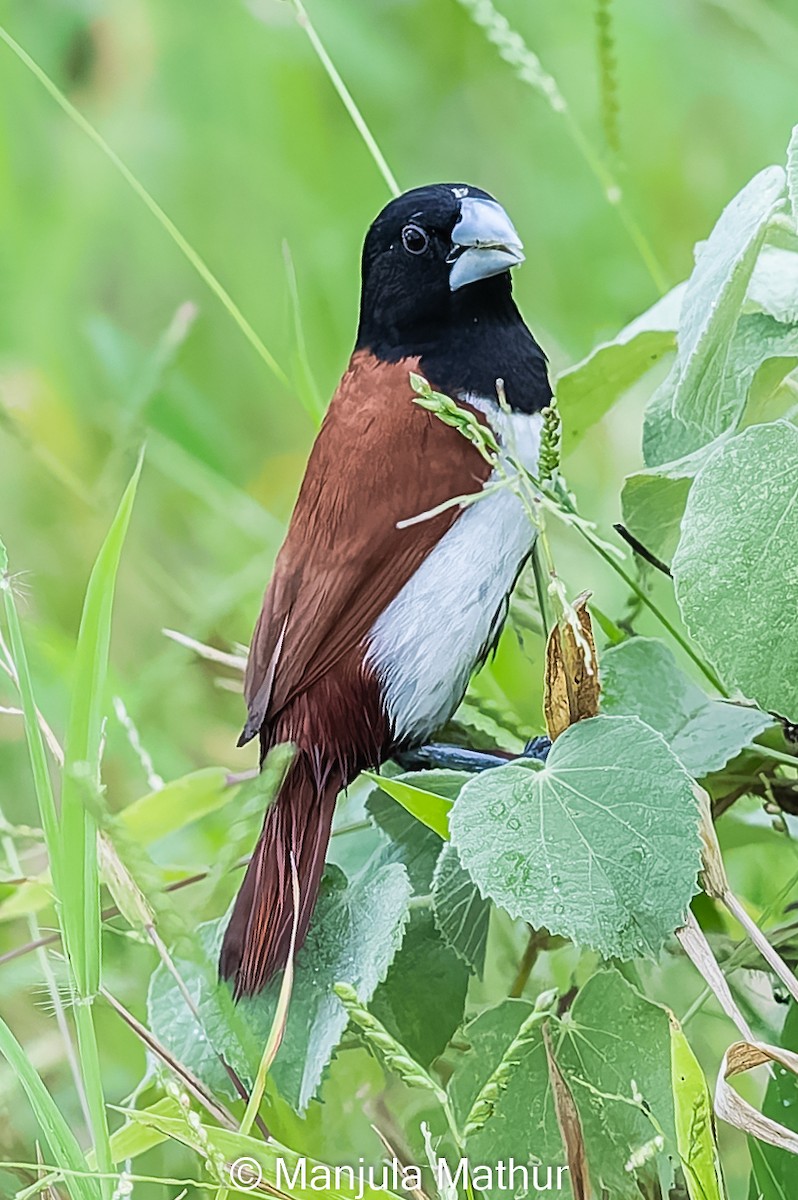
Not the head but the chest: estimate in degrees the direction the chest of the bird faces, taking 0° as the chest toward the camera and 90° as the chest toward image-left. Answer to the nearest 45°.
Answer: approximately 270°
